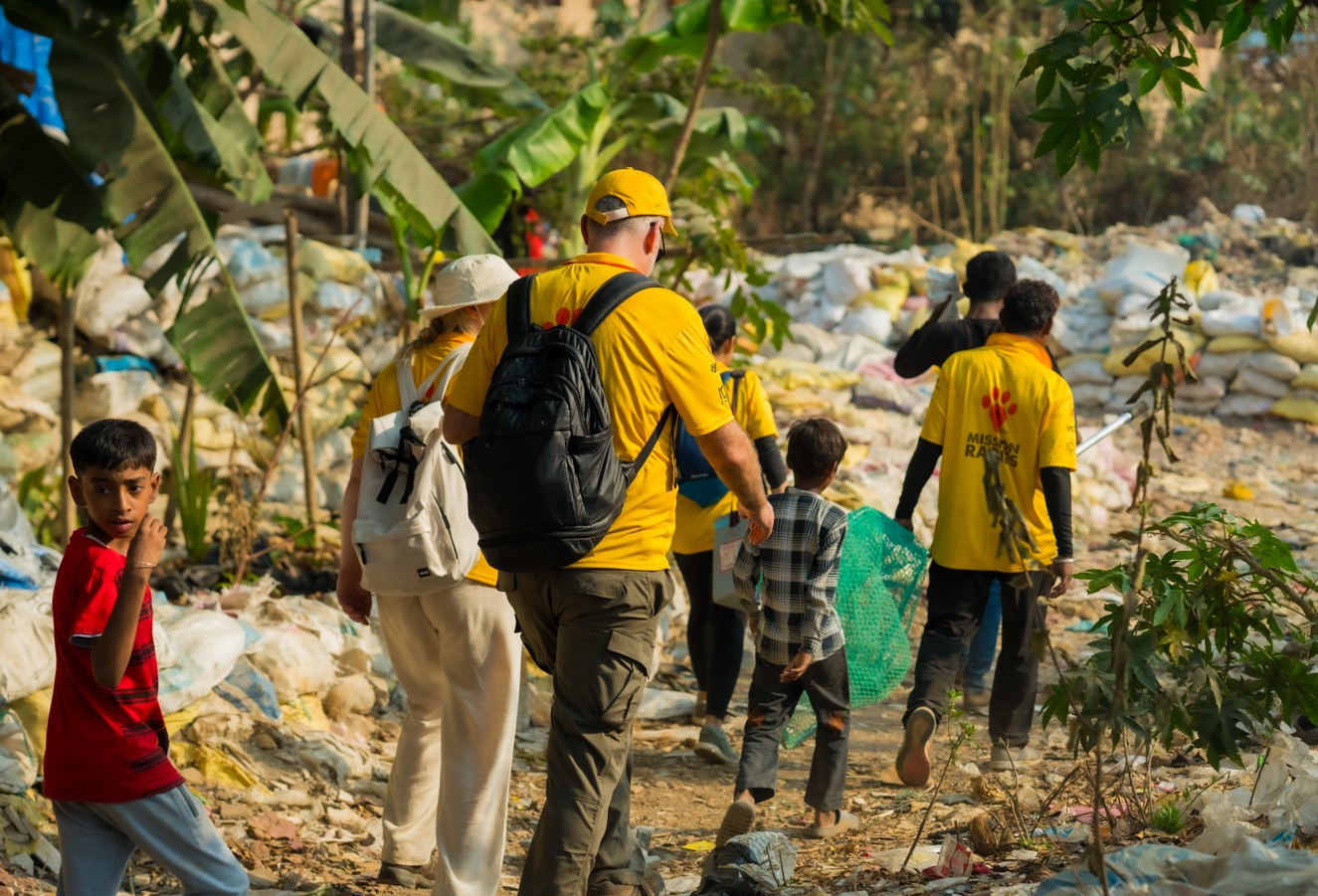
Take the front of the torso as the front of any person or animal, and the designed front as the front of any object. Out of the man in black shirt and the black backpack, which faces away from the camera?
the man in black shirt

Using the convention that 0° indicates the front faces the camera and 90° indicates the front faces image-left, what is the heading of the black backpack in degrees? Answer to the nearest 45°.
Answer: approximately 45°

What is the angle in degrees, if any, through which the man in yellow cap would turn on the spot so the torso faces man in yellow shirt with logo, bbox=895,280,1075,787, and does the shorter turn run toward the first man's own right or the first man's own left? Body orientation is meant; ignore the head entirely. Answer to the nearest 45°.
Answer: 0° — they already face them

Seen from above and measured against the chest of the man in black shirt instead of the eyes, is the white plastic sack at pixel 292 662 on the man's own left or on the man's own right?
on the man's own left

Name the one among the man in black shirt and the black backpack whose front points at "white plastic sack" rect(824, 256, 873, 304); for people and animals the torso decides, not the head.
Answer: the man in black shirt

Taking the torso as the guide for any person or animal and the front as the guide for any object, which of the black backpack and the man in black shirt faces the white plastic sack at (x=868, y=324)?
the man in black shirt

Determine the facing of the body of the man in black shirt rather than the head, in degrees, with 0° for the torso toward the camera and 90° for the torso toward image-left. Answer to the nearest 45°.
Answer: approximately 180°

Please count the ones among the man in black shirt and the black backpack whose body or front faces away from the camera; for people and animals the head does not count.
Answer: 1

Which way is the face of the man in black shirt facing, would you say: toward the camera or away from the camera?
away from the camera

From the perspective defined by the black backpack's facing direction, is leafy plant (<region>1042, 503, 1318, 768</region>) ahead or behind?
behind

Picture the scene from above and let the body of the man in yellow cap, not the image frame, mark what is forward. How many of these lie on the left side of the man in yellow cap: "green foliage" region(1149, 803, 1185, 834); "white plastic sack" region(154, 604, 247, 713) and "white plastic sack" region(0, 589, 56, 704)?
2

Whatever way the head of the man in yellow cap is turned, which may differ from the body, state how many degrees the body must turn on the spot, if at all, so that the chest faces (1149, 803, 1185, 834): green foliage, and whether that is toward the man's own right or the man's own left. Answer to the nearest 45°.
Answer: approximately 45° to the man's own right

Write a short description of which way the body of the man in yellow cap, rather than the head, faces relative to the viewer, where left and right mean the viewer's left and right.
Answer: facing away from the viewer and to the right of the viewer
